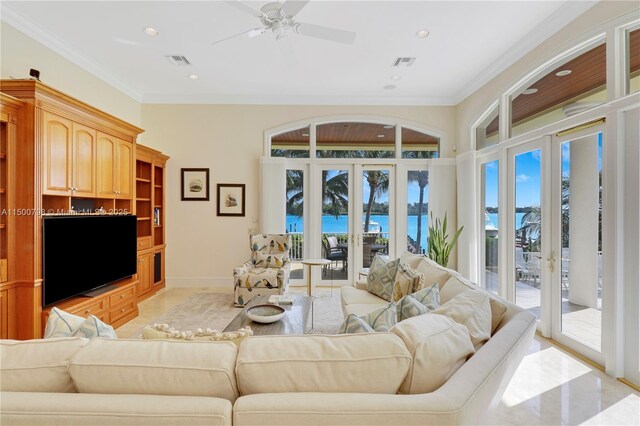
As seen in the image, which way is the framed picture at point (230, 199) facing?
toward the camera

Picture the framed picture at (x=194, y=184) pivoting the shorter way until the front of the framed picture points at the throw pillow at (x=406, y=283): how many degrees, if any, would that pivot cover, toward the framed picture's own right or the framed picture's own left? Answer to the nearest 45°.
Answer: approximately 45° to the framed picture's own left

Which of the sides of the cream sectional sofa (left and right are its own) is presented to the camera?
back

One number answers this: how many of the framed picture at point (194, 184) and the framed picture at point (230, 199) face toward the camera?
2

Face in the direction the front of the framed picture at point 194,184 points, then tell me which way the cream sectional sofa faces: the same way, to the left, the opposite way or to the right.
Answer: the opposite way

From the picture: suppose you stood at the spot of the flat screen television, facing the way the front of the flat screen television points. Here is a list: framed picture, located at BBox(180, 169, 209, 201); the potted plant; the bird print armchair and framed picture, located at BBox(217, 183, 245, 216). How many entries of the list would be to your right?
0

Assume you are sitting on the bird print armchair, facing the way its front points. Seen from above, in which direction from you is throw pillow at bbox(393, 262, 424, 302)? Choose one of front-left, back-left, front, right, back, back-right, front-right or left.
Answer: left

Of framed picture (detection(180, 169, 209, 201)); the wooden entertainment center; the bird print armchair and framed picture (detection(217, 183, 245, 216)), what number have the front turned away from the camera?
0

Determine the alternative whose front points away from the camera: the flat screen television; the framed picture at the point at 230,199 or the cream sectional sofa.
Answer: the cream sectional sofa

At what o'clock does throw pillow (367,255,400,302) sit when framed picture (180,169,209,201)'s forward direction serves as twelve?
The throw pillow is roughly at 11 o'clock from the framed picture.

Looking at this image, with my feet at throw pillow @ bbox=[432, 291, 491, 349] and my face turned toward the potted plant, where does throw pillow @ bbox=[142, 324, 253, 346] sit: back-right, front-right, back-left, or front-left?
back-left

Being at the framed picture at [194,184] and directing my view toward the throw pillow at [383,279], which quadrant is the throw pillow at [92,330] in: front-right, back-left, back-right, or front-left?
front-right

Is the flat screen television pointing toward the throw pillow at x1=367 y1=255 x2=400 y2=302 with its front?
yes

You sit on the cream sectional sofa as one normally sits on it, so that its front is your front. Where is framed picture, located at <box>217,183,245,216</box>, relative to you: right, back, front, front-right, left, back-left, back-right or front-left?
front

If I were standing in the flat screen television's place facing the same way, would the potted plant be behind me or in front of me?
in front

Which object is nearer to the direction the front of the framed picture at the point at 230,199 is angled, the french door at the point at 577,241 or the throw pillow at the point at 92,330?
the throw pillow

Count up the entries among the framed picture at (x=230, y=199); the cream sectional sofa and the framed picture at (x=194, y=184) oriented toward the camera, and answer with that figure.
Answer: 2

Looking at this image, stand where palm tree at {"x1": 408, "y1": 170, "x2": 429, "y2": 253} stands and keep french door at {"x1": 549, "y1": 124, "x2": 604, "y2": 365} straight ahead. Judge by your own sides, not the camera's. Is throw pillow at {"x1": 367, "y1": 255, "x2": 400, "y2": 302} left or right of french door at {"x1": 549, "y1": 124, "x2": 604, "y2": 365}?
right

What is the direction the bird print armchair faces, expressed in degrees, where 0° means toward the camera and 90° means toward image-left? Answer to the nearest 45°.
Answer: approximately 45°

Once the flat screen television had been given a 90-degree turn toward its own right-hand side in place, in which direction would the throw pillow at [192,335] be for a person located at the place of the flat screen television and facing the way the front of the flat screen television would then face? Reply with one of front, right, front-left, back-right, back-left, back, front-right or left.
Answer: front-left

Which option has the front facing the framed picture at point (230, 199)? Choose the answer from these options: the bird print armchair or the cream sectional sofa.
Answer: the cream sectional sofa

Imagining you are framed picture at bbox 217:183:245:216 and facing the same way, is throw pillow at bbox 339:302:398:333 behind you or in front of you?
in front

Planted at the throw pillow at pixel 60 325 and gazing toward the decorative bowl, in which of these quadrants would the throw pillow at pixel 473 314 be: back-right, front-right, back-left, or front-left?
front-right
